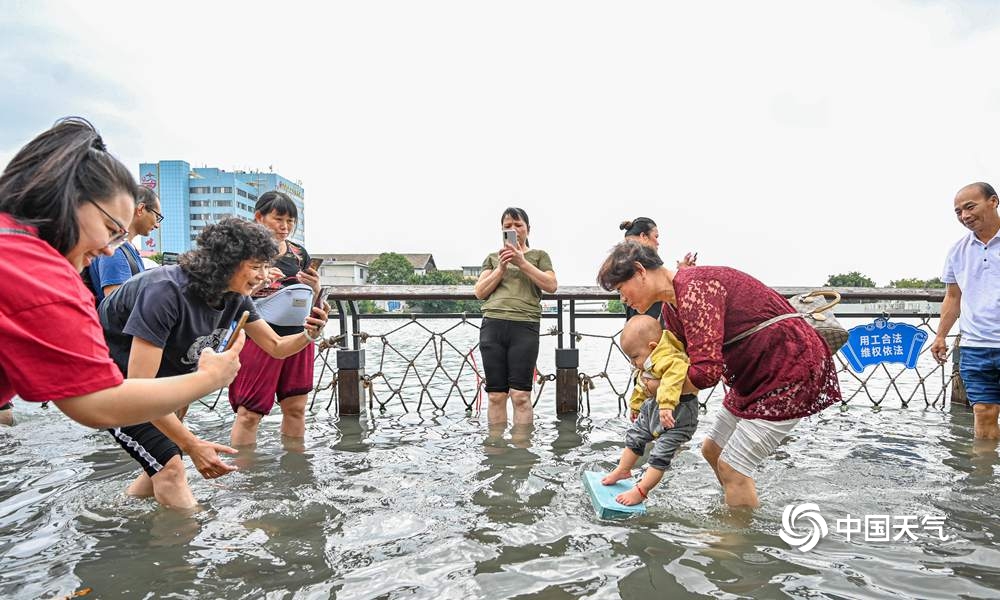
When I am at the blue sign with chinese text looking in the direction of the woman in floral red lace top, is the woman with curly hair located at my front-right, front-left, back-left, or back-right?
front-right

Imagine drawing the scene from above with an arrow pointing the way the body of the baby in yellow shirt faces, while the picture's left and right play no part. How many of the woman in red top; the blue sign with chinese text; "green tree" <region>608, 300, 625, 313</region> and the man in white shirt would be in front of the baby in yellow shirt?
1

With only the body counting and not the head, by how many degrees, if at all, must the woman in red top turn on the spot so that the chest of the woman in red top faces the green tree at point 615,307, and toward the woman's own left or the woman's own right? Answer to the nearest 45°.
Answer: approximately 45° to the woman's own left

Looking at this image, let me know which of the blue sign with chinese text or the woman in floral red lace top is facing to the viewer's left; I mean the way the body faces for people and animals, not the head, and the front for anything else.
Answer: the woman in floral red lace top

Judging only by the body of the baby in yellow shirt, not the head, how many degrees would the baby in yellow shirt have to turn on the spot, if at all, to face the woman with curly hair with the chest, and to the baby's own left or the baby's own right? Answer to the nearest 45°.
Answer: approximately 45° to the baby's own right

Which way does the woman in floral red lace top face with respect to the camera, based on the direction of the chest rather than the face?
to the viewer's left

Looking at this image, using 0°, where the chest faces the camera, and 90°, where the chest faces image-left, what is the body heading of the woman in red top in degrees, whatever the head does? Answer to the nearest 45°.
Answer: approximately 270°

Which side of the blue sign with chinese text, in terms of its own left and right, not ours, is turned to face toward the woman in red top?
front

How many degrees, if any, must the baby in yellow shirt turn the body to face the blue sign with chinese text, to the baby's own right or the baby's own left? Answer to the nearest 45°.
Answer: approximately 180°

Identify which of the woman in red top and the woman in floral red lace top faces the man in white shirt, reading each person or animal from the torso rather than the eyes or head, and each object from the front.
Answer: the woman in red top

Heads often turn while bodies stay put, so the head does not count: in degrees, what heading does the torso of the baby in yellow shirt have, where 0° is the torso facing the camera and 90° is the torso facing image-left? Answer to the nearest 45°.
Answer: approximately 45°

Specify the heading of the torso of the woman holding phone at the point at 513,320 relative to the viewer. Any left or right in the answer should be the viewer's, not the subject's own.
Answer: facing the viewer

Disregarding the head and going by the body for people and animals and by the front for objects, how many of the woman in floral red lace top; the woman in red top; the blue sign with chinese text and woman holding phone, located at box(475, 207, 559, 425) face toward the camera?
2

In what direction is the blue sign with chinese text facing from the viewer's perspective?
toward the camera
